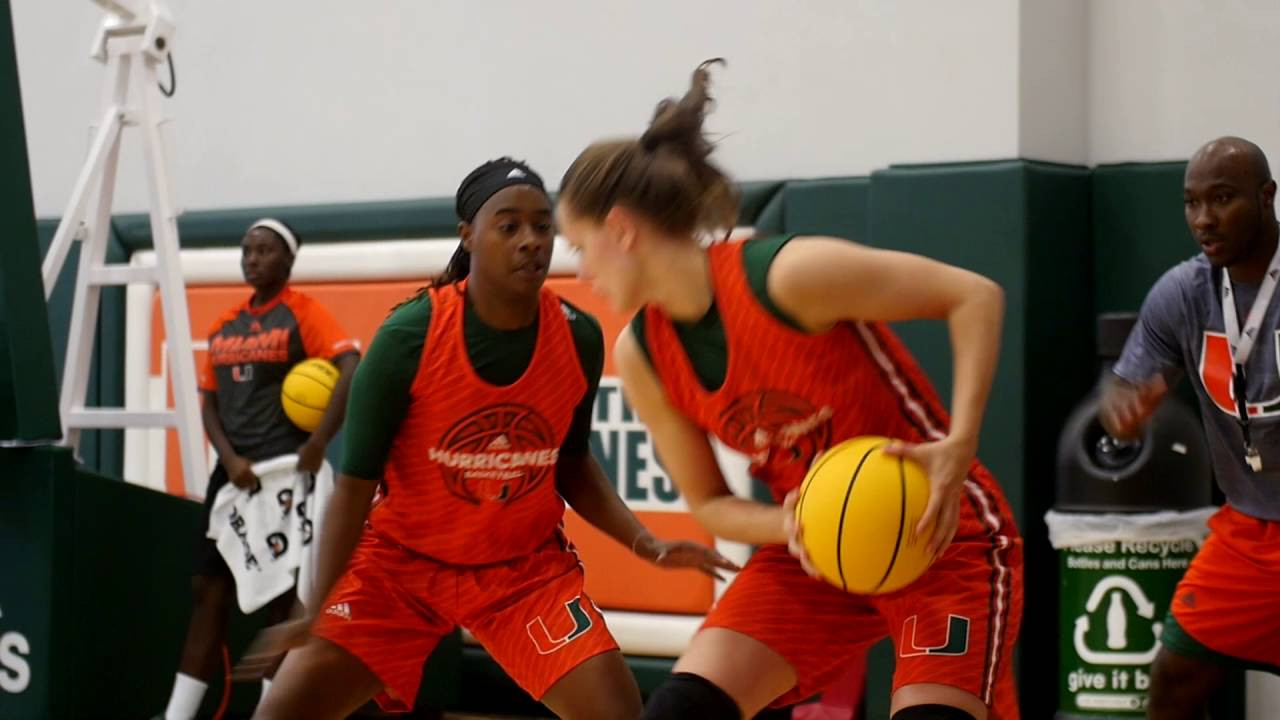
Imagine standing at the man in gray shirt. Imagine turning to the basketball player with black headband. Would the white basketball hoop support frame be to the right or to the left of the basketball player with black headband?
right

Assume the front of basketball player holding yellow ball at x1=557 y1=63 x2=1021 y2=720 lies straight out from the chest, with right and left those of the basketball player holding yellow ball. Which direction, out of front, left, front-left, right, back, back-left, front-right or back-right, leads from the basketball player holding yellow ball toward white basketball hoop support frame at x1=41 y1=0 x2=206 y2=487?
right

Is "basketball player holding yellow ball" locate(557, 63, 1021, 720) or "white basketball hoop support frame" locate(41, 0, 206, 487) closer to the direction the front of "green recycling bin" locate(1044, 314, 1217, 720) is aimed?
the basketball player holding yellow ball

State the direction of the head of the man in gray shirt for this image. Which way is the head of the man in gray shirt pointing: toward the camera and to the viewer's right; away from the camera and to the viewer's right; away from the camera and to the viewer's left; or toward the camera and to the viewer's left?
toward the camera and to the viewer's left

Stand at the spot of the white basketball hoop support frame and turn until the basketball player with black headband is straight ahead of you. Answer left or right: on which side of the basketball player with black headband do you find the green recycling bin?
left

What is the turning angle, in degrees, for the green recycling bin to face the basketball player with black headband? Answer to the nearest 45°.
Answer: approximately 45° to its right

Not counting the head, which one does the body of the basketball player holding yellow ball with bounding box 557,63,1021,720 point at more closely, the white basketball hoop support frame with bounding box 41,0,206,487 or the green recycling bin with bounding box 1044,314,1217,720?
the white basketball hoop support frame

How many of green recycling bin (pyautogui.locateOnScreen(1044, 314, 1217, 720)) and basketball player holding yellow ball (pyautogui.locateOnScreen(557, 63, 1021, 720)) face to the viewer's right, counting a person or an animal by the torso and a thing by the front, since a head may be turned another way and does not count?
0

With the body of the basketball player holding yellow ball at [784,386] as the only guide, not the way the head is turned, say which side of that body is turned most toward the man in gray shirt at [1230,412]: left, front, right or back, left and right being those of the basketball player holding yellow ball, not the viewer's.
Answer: back

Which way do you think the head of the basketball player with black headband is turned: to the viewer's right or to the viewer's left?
to the viewer's right

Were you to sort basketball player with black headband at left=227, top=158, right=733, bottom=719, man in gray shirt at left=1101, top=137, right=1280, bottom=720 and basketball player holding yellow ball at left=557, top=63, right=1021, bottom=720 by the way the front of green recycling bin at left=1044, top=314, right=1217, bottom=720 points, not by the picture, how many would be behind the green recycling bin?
0

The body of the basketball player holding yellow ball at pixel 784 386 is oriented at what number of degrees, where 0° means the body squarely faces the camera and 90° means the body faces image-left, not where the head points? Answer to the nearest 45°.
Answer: approximately 45°

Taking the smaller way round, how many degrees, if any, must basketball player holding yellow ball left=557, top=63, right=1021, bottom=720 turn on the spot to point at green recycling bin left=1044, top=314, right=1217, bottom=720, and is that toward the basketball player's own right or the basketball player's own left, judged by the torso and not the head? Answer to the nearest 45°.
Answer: approximately 180°

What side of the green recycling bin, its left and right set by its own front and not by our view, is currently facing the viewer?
front
